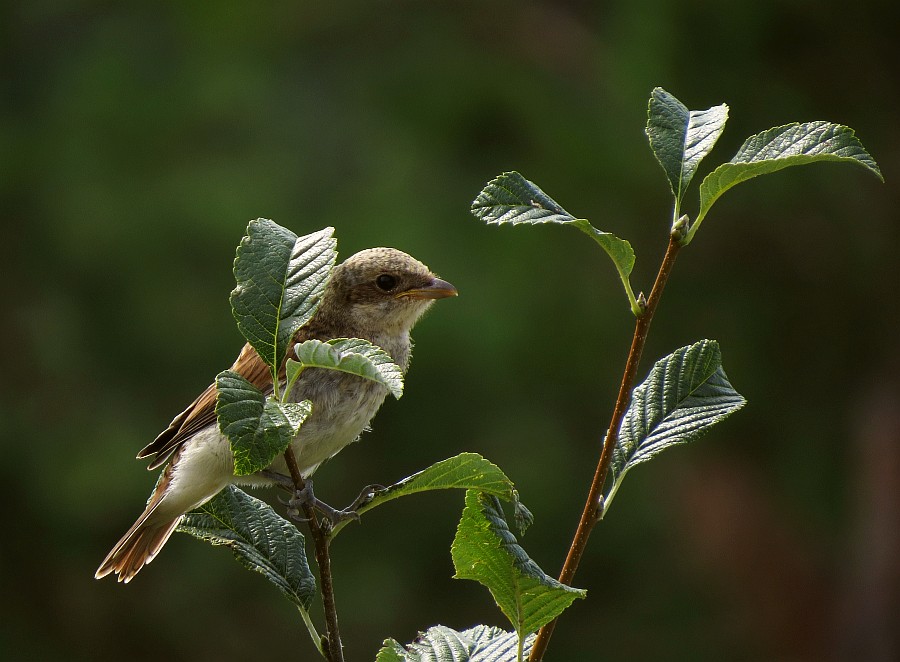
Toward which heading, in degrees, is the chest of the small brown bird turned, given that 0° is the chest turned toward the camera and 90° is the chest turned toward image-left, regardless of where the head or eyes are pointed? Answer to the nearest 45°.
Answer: approximately 270°
